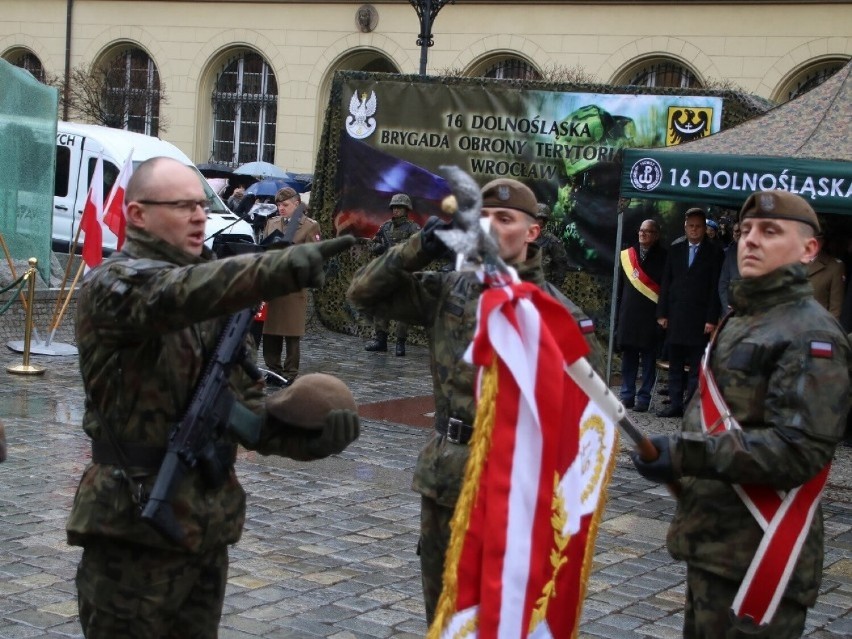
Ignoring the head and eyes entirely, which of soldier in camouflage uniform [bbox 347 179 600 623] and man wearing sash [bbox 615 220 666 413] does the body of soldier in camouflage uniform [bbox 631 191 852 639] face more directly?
the soldier in camouflage uniform

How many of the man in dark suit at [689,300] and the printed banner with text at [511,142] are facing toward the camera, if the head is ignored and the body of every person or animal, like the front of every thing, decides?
2

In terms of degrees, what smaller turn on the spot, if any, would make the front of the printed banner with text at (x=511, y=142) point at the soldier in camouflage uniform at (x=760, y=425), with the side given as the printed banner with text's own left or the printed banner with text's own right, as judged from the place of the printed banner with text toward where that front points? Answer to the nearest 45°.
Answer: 0° — it already faces them

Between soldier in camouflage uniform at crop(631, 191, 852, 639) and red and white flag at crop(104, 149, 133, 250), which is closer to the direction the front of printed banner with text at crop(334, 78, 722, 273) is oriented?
the soldier in camouflage uniform

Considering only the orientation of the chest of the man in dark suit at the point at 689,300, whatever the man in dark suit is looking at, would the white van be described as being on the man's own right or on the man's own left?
on the man's own right

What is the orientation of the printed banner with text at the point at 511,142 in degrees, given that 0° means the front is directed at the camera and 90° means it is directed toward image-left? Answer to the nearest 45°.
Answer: approximately 0°

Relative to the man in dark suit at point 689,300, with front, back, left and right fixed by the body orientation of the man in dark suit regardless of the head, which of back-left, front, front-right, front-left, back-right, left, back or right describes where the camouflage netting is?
back-right

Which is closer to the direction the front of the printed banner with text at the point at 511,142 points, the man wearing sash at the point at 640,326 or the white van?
the man wearing sash

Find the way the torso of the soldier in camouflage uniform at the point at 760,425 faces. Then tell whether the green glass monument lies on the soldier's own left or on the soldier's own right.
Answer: on the soldier's own right

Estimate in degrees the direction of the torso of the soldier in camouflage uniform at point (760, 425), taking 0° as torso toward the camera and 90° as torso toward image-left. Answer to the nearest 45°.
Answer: approximately 45°

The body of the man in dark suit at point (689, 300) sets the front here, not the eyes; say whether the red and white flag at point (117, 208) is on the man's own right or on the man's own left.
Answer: on the man's own right
